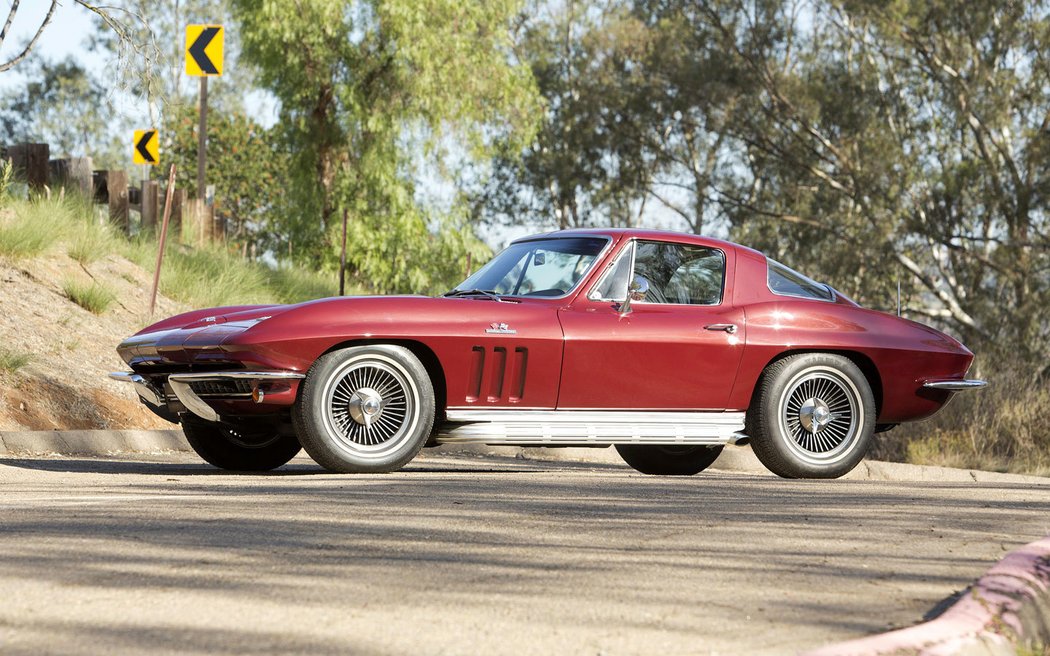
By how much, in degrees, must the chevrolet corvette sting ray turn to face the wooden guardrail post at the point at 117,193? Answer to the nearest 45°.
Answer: approximately 90° to its right

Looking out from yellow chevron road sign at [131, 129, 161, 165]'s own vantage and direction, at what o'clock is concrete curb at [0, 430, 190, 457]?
The concrete curb is roughly at 12 o'clock from the yellow chevron road sign.

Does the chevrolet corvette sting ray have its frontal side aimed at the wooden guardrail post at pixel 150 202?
no

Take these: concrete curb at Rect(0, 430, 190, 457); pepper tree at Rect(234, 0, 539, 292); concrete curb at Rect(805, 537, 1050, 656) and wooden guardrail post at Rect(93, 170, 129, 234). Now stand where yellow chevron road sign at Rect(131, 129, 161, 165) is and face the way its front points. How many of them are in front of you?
2

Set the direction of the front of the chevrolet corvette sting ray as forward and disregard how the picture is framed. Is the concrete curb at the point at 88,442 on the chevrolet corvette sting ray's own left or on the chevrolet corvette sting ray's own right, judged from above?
on the chevrolet corvette sting ray's own right

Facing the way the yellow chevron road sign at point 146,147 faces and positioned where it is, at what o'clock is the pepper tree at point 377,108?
The pepper tree is roughly at 7 o'clock from the yellow chevron road sign.

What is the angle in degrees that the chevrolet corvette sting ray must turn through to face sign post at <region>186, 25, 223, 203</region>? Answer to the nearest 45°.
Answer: approximately 90° to its right

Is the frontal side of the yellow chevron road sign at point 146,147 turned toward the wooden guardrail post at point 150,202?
no

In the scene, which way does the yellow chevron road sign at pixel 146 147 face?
toward the camera

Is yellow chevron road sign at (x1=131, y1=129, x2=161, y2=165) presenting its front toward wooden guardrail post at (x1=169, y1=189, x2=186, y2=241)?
no

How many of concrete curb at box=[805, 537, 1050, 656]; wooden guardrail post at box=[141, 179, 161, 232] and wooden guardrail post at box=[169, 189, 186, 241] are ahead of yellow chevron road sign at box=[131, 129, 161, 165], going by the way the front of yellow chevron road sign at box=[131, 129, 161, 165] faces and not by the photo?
1

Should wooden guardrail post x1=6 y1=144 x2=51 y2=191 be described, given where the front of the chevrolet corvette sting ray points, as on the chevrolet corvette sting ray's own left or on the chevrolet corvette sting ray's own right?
on the chevrolet corvette sting ray's own right

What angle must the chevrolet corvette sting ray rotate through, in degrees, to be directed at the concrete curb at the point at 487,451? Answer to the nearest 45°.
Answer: approximately 135° to its right
